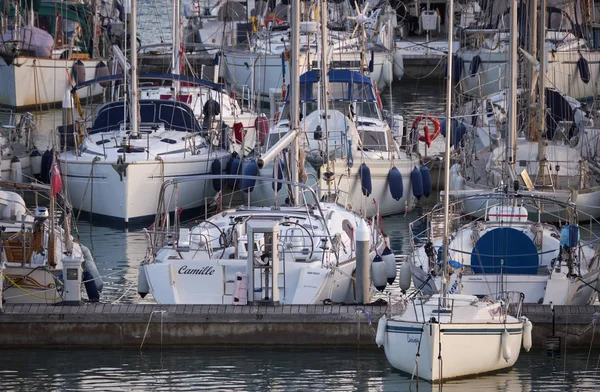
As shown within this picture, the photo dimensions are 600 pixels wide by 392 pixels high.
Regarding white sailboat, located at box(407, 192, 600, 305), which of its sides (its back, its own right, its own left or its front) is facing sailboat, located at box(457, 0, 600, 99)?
front

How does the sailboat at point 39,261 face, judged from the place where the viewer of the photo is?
facing away from the viewer

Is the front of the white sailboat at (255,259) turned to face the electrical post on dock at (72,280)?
no

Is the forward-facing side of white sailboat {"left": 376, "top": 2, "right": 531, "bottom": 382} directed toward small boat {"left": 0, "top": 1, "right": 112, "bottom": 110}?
no

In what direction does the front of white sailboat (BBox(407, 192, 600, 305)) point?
away from the camera

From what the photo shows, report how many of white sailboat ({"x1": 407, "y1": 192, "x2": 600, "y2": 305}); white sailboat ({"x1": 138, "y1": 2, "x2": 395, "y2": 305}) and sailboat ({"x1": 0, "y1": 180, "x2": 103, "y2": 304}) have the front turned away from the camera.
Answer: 3
